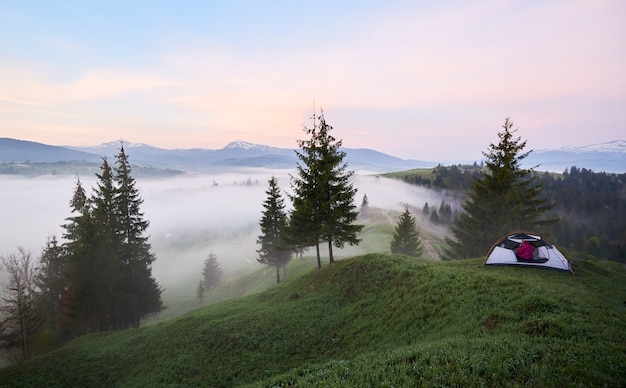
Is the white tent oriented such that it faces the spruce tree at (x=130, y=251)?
no

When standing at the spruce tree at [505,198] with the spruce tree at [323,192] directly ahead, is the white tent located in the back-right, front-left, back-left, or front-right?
front-left

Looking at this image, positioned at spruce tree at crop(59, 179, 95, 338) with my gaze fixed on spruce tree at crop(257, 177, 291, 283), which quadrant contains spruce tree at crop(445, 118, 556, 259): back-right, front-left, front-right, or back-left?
front-right

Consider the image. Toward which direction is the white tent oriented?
toward the camera

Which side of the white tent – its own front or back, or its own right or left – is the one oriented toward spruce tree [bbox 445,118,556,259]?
back

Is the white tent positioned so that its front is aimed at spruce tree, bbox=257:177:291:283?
no

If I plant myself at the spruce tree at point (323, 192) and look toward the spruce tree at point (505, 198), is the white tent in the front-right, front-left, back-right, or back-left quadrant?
front-right

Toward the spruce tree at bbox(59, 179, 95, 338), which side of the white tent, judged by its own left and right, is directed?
right

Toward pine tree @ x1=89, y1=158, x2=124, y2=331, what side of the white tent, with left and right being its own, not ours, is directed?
right

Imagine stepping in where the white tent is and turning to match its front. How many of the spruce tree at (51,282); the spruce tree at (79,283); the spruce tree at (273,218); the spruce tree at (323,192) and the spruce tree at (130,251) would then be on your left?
0

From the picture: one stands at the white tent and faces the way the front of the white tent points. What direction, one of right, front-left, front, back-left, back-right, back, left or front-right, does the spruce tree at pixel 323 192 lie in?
right
